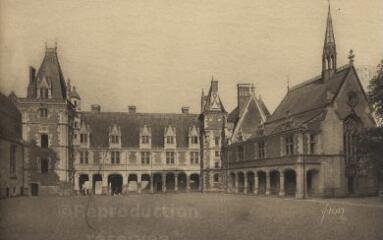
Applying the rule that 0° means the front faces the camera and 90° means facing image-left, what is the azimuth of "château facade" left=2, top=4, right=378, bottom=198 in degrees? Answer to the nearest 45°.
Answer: approximately 0°
